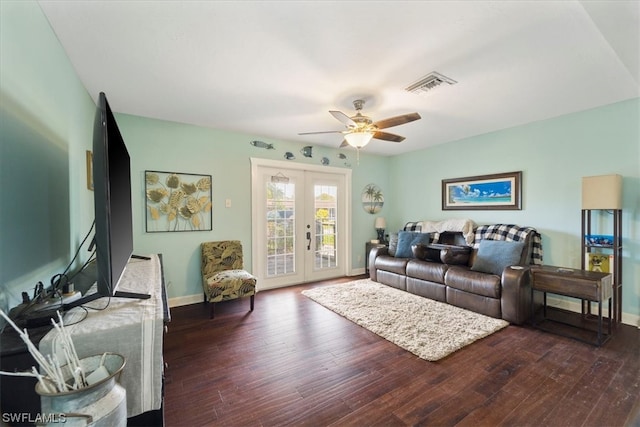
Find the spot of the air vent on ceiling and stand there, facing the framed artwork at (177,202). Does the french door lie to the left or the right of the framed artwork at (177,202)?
right

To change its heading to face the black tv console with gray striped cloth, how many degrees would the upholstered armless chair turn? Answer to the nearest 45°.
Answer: approximately 45° to its right

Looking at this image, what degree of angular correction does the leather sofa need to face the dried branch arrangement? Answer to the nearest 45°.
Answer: approximately 45° to its left

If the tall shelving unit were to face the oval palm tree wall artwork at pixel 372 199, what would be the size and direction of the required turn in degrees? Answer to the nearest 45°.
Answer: approximately 90° to its right

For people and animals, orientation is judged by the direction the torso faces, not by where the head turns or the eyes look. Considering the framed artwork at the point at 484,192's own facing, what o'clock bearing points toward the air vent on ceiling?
The air vent on ceiling is roughly at 11 o'clock from the framed artwork.

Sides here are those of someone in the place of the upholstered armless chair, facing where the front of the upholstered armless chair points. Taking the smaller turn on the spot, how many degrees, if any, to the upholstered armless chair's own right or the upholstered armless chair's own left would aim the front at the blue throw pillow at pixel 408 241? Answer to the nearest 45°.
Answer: approximately 45° to the upholstered armless chair's own left

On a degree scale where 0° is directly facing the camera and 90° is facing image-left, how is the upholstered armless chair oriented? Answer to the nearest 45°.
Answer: approximately 315°

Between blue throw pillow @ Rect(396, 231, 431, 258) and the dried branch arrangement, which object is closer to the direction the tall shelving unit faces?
the dried branch arrangement

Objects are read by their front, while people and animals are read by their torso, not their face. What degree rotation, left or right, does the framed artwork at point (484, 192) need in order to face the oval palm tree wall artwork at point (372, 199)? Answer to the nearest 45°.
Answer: approximately 45° to its right
